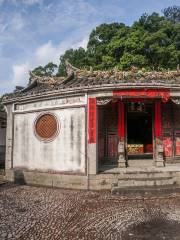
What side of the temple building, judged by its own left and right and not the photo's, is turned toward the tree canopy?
back

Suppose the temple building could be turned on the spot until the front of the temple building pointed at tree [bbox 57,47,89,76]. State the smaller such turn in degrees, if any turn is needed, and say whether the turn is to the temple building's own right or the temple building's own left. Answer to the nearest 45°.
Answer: approximately 180°

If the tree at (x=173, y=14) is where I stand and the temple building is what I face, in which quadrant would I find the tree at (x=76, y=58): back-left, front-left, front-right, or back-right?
front-right

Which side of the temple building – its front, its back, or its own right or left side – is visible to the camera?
front

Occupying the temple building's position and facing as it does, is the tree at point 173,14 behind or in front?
behind
